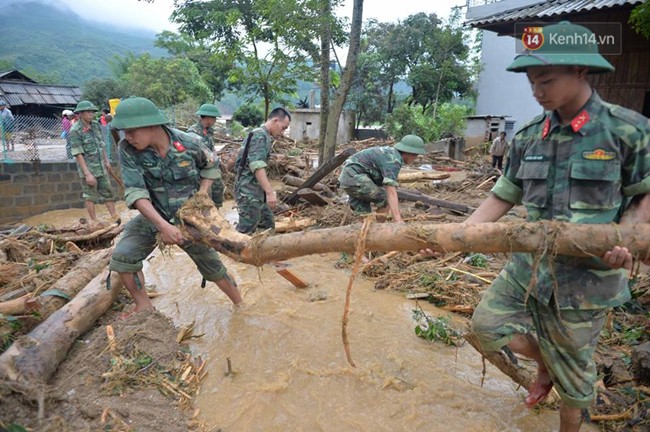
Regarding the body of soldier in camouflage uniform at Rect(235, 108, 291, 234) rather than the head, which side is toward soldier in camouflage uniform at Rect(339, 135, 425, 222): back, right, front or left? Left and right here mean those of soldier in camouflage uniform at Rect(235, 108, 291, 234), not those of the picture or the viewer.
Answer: front

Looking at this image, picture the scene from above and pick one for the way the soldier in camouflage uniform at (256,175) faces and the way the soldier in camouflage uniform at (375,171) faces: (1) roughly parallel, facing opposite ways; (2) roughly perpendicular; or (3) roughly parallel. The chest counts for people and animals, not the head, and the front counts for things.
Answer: roughly parallel

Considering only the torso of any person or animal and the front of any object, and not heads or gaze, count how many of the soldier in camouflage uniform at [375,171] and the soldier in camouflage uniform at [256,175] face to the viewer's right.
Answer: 2

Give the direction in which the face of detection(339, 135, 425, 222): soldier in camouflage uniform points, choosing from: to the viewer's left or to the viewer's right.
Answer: to the viewer's right

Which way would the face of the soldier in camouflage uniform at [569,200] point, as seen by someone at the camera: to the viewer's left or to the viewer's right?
to the viewer's left

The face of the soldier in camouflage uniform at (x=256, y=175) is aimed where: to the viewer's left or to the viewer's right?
to the viewer's right

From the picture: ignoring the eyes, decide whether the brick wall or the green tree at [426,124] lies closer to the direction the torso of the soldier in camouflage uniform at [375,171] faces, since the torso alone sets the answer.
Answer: the green tree

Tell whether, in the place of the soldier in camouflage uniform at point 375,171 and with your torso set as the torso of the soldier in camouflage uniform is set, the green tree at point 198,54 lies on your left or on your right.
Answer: on your left

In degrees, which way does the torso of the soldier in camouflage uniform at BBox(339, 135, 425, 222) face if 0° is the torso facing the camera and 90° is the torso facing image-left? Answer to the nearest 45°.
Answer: approximately 270°

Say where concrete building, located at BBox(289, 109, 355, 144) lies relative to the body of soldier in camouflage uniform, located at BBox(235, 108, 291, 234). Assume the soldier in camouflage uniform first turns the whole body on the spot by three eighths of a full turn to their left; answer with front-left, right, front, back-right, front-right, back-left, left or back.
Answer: front-right

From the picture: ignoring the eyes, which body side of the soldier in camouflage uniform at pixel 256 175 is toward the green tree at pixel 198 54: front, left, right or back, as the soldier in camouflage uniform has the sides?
left

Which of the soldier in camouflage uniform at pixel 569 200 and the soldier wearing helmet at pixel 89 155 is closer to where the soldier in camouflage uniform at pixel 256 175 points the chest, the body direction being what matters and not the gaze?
the soldier in camouflage uniform
